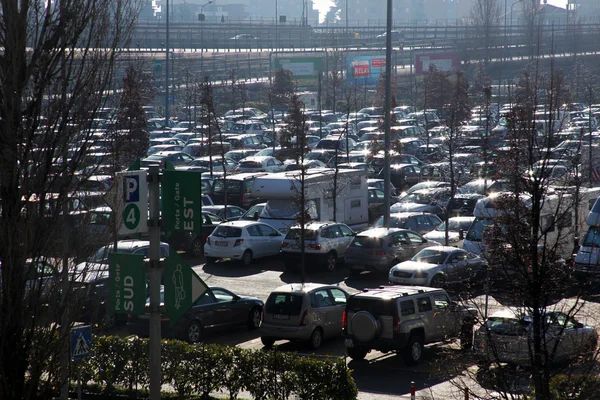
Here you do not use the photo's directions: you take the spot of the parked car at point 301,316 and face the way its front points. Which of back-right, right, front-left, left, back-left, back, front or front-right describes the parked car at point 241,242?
front-left

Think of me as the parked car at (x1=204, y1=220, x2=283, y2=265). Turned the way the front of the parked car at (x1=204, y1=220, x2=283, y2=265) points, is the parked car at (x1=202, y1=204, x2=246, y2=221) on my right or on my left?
on my left

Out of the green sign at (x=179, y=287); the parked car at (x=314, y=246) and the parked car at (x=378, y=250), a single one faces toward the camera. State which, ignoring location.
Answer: the green sign

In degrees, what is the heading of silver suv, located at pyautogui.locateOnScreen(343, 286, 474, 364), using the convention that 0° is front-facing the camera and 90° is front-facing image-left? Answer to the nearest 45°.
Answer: approximately 225°

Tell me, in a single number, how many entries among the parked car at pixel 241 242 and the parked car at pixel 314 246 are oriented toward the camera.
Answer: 0

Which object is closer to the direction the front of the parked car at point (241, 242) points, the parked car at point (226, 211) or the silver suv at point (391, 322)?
the parked car

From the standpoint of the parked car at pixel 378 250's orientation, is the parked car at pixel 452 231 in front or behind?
in front
